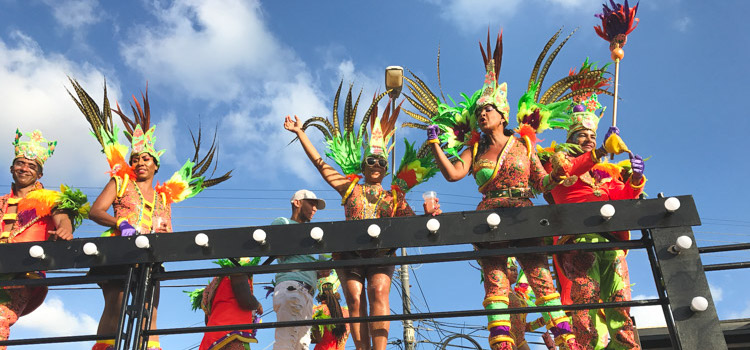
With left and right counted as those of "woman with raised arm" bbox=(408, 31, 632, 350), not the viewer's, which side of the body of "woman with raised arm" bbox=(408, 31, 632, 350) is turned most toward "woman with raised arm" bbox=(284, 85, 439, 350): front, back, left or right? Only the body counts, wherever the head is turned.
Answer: right

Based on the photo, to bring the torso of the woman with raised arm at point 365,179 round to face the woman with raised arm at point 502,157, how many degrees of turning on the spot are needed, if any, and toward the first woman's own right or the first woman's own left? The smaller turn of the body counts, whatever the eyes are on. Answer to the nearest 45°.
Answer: approximately 45° to the first woman's own left

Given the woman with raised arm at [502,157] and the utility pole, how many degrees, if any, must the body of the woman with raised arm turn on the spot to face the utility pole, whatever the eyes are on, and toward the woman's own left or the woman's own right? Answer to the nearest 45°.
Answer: approximately 180°

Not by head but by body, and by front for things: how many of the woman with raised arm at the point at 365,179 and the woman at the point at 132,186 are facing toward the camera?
2

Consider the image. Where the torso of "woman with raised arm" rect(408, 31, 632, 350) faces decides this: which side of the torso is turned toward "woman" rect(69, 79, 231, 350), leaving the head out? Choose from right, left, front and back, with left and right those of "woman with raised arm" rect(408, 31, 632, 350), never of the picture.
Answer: right

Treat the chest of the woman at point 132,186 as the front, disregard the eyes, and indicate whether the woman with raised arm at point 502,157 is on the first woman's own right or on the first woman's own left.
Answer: on the first woman's own left

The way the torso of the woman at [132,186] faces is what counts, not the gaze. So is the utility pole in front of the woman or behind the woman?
behind
